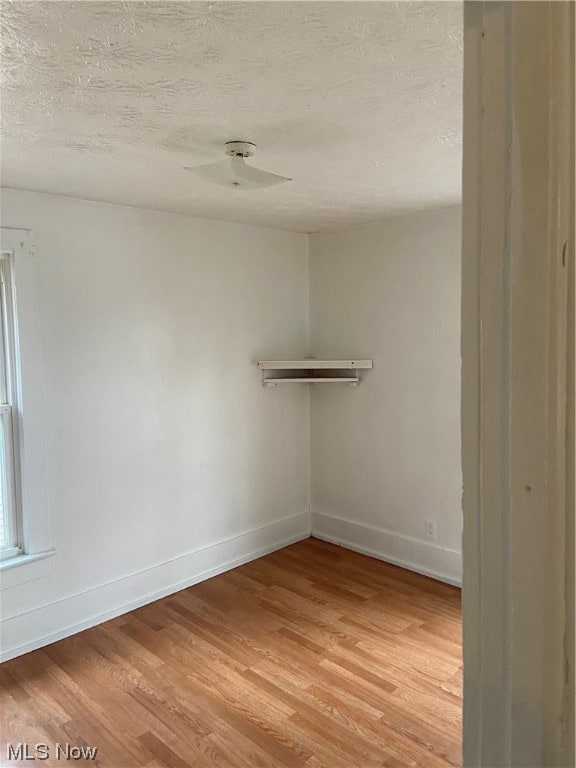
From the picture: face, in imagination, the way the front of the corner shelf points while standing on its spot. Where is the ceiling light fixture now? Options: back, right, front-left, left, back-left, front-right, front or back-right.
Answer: front

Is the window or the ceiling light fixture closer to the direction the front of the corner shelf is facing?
the ceiling light fixture

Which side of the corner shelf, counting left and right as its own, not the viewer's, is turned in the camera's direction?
front

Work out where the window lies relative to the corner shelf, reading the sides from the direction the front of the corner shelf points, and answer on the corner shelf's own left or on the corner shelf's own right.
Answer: on the corner shelf's own right

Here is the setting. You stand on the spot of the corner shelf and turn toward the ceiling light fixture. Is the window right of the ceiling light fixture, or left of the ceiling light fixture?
right
